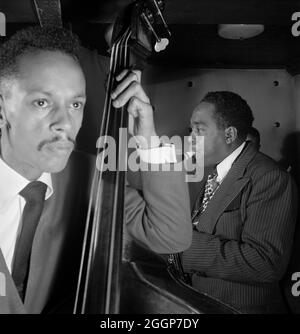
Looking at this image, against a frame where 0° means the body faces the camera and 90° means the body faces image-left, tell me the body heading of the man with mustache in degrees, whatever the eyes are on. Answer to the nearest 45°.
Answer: approximately 315°

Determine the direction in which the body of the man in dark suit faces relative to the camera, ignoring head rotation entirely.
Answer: to the viewer's left

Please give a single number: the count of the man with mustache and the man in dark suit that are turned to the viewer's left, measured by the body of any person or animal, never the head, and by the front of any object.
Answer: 1
